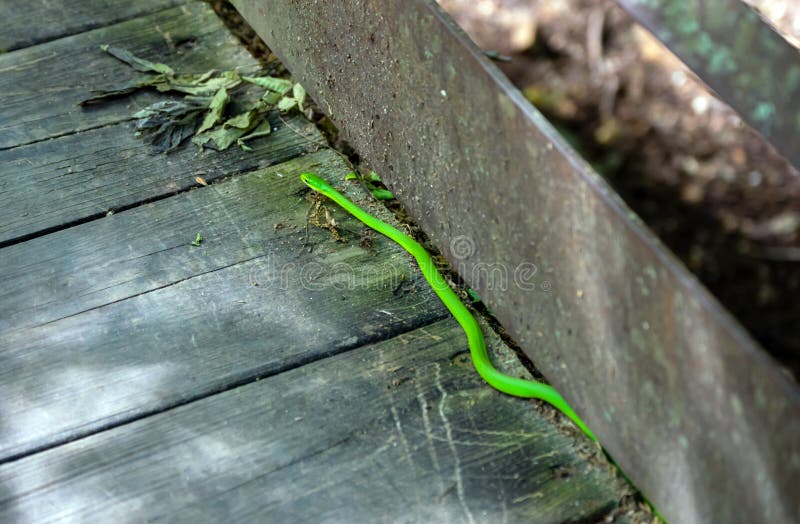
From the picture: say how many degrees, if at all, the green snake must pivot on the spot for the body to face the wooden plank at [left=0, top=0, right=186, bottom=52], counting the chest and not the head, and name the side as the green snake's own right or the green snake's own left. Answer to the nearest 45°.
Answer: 0° — it already faces it

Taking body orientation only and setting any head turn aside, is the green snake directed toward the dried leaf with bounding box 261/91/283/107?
yes

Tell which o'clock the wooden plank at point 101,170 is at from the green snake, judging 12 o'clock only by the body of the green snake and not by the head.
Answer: The wooden plank is roughly at 11 o'clock from the green snake.

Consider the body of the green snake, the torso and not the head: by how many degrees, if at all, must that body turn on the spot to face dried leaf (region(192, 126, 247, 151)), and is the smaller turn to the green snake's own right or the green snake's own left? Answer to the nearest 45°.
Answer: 0° — it already faces it

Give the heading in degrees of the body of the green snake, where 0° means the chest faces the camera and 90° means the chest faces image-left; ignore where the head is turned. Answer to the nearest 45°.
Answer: approximately 135°
